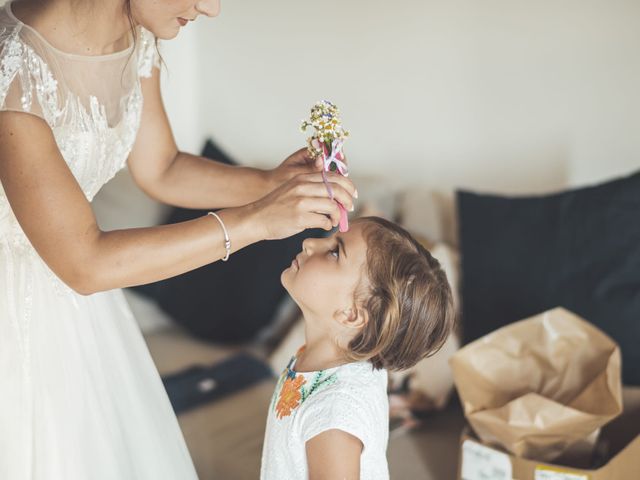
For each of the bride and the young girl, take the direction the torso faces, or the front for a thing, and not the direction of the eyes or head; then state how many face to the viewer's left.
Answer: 1

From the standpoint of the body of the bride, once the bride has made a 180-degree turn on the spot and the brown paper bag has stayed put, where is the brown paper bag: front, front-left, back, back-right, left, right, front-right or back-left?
back-right

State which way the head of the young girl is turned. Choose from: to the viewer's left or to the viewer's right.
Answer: to the viewer's left

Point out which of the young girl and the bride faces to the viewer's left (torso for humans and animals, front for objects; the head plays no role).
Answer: the young girl

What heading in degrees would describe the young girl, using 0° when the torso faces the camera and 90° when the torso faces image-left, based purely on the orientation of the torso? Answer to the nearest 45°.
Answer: approximately 90°

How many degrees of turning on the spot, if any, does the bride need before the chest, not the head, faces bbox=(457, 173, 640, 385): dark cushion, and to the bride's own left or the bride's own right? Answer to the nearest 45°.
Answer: approximately 45° to the bride's own left

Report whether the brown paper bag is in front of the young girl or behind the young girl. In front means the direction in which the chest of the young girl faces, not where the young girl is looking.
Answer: behind

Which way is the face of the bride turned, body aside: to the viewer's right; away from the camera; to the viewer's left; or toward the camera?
to the viewer's right

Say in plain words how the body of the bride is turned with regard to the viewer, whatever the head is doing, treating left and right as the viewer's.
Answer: facing the viewer and to the right of the viewer
